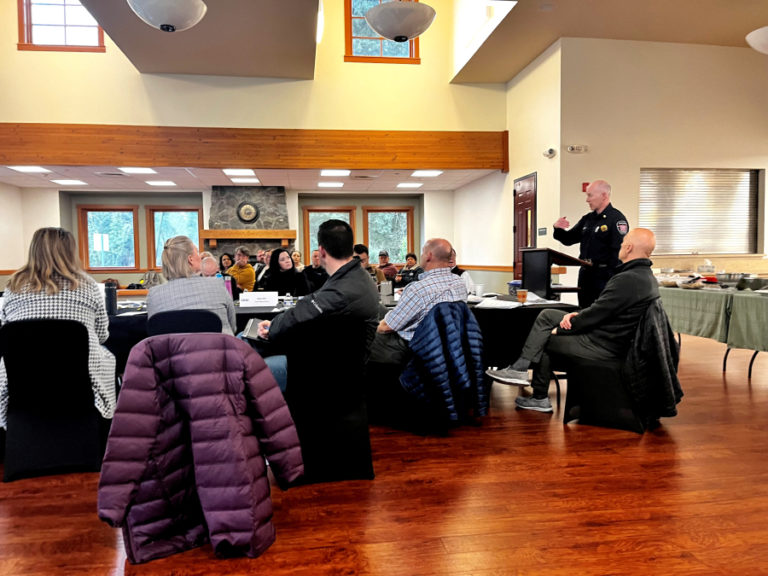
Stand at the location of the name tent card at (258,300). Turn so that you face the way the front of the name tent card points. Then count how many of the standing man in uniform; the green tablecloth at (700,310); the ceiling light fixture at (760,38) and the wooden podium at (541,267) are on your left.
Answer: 4

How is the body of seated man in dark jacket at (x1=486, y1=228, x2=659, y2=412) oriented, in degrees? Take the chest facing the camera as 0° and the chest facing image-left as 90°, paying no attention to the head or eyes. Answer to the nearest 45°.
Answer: approximately 90°

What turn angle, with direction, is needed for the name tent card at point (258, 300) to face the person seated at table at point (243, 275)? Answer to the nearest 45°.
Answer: approximately 180°

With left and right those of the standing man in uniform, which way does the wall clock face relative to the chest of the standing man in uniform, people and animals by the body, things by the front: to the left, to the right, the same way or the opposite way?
to the left

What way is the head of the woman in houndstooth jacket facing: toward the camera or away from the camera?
away from the camera

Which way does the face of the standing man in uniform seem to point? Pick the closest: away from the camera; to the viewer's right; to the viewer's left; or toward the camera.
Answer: to the viewer's left

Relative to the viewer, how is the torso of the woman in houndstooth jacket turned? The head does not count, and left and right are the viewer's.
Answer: facing away from the viewer

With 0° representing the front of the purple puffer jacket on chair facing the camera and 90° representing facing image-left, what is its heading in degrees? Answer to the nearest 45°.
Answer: approximately 180°

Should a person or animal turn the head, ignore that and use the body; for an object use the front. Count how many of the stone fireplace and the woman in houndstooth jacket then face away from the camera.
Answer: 1

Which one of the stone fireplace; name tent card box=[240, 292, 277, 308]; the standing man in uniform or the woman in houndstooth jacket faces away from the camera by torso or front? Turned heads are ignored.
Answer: the woman in houndstooth jacket

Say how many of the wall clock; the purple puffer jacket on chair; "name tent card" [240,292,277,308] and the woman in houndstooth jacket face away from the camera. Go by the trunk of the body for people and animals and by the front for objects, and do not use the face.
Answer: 2

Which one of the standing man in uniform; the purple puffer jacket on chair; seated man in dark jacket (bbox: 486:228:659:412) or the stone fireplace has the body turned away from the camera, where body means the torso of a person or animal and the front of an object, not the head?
the purple puffer jacket on chair

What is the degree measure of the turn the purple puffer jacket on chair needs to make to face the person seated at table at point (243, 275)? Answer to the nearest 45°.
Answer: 0° — it already faces them

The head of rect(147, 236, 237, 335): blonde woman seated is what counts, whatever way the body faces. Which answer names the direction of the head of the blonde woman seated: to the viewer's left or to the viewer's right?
to the viewer's right
